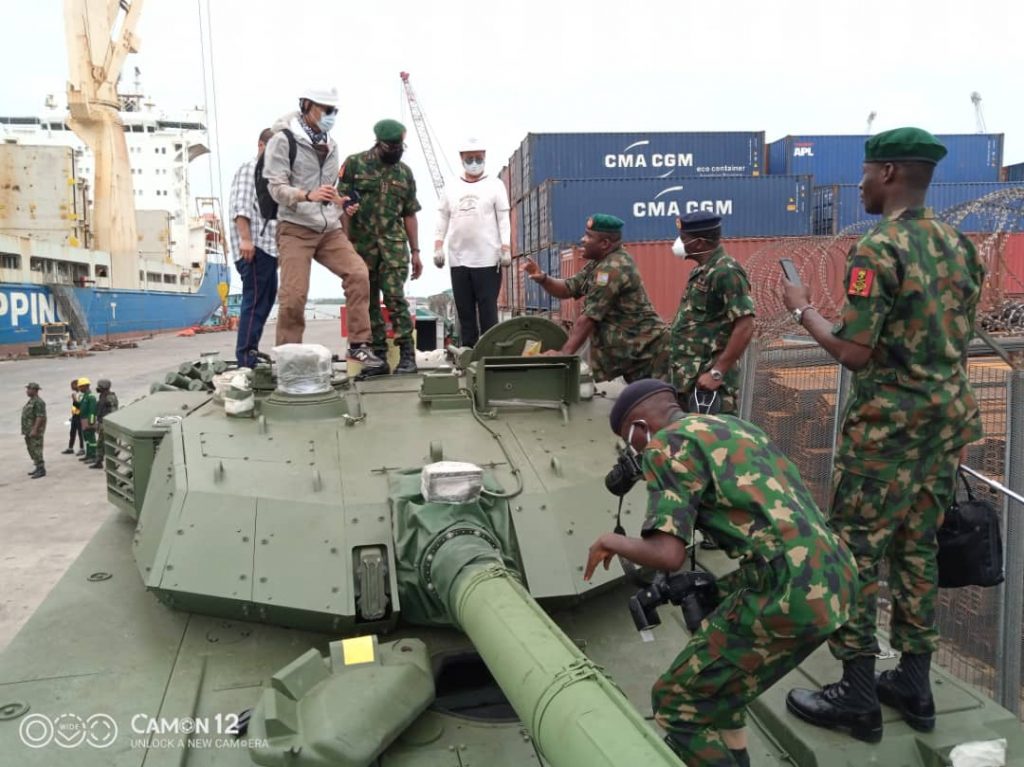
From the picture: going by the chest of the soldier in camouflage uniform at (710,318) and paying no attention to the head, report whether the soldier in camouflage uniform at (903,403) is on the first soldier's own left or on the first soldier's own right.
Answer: on the first soldier's own left

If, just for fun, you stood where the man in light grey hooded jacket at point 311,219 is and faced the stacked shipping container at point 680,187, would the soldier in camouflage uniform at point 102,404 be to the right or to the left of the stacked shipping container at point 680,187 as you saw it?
left

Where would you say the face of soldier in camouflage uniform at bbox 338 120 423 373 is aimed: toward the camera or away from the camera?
toward the camera

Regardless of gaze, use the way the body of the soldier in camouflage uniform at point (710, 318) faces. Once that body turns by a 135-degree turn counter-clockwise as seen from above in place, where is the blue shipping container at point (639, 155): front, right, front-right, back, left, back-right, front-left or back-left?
left

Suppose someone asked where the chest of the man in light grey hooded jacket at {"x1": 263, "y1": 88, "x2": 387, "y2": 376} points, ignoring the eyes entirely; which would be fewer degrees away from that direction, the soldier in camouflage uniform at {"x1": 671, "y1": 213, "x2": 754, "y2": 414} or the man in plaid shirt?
the soldier in camouflage uniform

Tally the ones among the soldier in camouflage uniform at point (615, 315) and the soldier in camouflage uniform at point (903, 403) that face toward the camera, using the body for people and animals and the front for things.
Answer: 0

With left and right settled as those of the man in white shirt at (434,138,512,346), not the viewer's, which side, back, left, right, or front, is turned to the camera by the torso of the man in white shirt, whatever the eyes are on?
front

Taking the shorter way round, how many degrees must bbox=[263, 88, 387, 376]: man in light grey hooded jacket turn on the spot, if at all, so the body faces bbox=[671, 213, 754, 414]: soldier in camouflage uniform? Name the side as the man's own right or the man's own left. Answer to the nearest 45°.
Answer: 0° — they already face them

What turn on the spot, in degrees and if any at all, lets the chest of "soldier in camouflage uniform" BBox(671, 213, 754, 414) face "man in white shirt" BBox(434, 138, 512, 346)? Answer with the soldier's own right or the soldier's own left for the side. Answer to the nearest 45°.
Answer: approximately 90° to the soldier's own right

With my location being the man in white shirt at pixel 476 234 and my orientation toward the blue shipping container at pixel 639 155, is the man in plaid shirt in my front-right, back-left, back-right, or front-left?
back-left

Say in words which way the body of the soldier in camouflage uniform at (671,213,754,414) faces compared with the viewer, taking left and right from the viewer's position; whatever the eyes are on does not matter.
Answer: facing the viewer and to the left of the viewer

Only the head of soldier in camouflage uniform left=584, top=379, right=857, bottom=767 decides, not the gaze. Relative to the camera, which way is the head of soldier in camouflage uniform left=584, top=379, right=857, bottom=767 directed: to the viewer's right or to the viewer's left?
to the viewer's left

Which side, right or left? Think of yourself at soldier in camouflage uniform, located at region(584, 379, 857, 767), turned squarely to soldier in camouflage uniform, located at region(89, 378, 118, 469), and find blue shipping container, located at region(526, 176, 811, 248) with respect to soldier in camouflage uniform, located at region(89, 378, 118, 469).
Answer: right

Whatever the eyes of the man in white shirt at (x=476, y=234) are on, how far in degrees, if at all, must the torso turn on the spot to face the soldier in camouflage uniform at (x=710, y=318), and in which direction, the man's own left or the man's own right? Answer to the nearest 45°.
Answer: approximately 45° to the man's own left

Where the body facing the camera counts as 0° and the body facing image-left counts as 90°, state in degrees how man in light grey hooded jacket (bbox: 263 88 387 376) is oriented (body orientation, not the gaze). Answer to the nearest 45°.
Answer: approximately 315°

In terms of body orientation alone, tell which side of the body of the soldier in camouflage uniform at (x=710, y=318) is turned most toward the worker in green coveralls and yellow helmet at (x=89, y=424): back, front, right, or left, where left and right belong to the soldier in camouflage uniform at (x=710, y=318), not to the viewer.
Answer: right

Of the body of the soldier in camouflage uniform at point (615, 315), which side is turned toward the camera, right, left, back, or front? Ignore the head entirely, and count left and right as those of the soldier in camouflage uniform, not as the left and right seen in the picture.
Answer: left

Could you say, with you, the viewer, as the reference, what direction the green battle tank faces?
facing the viewer and to the right of the viewer
